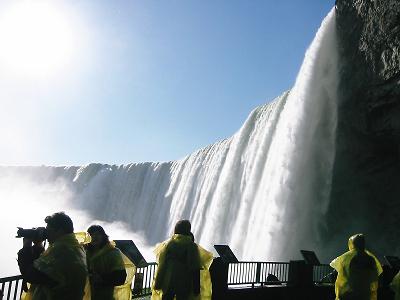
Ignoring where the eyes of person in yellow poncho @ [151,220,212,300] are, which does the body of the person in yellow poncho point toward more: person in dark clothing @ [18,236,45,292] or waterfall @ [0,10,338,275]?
the waterfall

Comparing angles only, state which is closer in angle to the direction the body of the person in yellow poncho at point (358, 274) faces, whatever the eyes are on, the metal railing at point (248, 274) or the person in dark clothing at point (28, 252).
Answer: the metal railing

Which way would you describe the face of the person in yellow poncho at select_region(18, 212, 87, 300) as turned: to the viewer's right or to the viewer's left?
to the viewer's left

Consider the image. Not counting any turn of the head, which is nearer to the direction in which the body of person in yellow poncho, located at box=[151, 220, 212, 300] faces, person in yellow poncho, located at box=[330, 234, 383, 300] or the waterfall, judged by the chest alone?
the waterfall

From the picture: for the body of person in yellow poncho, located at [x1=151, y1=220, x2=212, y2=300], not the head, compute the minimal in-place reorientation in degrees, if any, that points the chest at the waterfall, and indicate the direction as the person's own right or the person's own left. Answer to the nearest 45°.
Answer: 0° — they already face it

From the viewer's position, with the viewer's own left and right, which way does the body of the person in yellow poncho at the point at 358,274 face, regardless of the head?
facing away from the viewer

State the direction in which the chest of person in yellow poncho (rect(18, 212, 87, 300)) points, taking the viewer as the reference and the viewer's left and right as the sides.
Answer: facing away from the viewer and to the left of the viewer

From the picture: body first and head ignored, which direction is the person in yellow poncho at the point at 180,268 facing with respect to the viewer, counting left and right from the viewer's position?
facing away from the viewer

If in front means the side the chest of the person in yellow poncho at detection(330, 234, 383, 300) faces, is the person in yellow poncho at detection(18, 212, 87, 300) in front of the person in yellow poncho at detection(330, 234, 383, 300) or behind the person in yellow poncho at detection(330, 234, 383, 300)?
behind

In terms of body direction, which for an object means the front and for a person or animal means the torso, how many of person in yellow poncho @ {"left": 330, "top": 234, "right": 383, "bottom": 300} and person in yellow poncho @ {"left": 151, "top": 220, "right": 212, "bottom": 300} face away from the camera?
2
